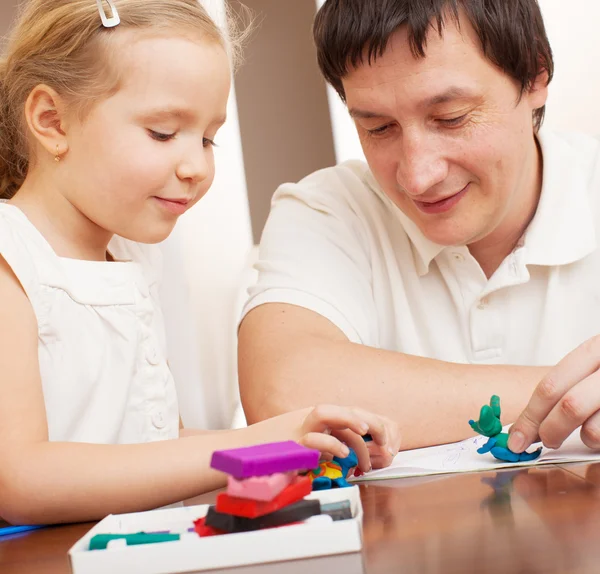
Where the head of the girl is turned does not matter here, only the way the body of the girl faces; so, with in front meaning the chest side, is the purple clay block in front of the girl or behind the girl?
in front

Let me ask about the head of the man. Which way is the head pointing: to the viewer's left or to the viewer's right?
to the viewer's left

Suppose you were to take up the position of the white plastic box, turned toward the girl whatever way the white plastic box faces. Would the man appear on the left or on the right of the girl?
right

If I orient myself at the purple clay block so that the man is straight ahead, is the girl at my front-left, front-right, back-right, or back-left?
front-left

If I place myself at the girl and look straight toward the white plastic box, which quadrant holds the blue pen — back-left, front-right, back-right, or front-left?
front-right

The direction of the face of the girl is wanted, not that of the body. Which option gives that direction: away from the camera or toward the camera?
toward the camera

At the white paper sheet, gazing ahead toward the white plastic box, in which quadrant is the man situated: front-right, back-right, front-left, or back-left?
back-right

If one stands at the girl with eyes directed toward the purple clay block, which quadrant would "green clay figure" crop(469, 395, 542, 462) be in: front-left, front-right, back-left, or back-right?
front-left

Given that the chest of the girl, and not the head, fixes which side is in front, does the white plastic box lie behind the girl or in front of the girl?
in front

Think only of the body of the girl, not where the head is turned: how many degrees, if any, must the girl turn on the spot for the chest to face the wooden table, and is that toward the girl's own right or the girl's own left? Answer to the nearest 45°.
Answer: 0° — they already face it

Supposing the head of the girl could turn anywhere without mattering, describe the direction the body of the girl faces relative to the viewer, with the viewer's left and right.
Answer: facing the viewer and to the right of the viewer
